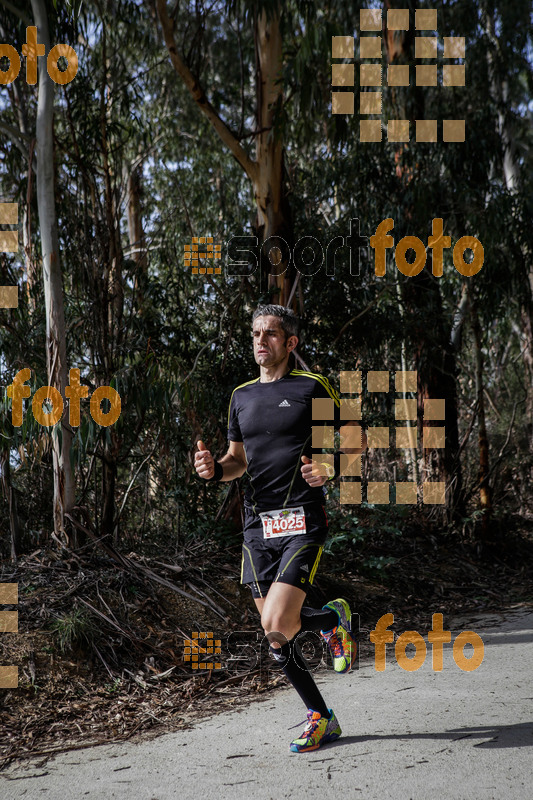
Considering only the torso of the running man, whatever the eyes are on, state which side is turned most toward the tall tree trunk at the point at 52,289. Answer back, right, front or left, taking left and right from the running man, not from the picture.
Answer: right

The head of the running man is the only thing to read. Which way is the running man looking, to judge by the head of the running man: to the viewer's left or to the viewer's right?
to the viewer's left

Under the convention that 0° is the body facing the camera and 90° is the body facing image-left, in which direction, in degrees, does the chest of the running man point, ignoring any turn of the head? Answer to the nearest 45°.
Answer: approximately 45°

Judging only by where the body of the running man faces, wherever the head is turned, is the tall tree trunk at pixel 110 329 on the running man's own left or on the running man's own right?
on the running man's own right

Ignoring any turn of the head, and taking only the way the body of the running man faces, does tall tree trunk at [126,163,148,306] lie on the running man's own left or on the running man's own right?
on the running man's own right

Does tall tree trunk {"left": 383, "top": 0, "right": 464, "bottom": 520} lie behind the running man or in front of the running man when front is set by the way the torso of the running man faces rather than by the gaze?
behind

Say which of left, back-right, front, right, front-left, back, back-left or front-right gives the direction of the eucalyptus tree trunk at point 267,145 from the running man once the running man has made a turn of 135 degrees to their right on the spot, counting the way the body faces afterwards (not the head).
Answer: front
